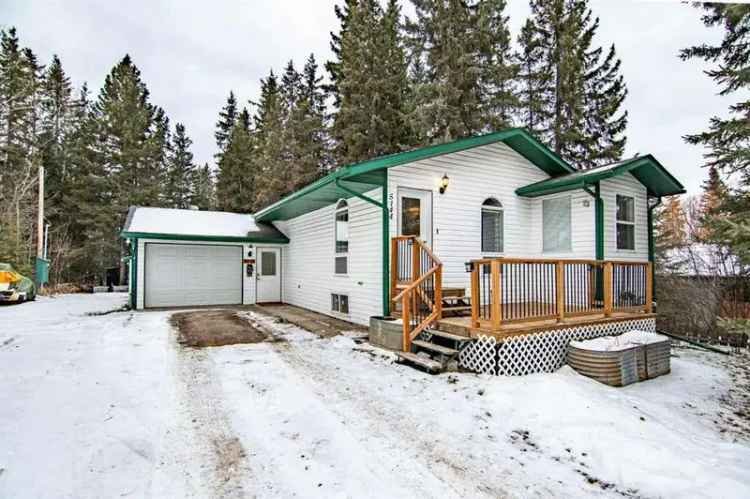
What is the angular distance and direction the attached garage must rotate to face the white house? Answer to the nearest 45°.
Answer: approximately 45° to its left

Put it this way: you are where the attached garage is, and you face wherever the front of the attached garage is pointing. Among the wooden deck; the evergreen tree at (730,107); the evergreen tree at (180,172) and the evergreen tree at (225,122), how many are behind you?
2

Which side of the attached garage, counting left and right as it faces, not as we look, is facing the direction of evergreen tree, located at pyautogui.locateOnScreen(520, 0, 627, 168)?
left

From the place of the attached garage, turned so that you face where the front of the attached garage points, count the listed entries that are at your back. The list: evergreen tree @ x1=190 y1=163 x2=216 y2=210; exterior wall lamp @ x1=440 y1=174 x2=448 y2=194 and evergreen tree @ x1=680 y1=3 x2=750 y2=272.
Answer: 1

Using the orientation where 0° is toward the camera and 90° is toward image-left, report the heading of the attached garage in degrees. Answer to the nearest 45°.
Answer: approximately 0°

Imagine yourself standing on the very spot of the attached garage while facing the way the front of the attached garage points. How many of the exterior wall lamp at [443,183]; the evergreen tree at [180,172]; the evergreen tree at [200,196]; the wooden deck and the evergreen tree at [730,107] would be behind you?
2

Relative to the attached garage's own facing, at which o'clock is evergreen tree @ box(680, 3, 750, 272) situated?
The evergreen tree is roughly at 10 o'clock from the attached garage.

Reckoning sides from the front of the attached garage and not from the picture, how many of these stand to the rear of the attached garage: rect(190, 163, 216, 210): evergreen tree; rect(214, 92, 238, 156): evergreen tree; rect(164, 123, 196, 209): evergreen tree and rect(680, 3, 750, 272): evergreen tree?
3

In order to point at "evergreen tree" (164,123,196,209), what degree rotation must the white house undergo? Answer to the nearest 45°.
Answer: approximately 180°

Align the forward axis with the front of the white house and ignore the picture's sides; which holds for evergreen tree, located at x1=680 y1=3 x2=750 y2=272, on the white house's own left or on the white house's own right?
on the white house's own left

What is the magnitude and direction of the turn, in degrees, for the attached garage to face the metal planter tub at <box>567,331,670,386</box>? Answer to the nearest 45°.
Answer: approximately 45° to its left
